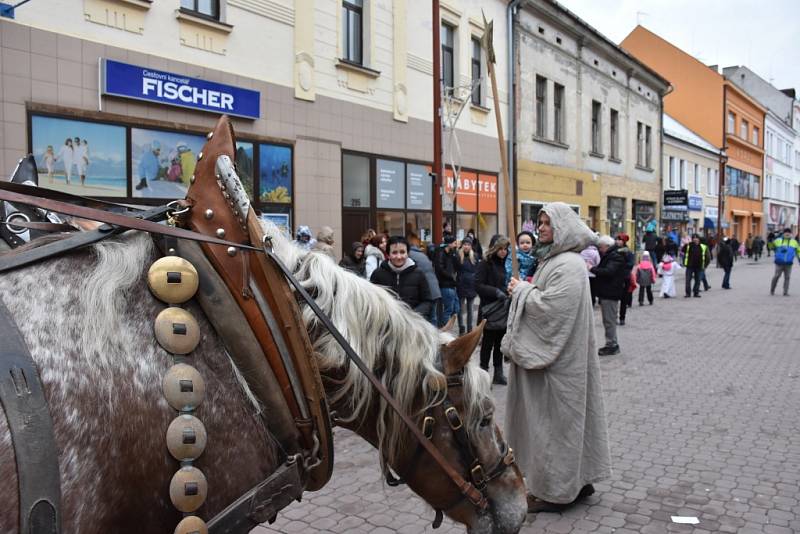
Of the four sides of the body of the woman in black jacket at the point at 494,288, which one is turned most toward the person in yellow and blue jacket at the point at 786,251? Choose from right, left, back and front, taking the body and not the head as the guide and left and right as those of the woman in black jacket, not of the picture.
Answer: left

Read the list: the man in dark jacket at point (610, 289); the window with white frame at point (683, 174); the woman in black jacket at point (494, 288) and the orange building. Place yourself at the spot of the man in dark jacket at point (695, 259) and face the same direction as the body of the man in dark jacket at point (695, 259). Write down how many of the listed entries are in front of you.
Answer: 2

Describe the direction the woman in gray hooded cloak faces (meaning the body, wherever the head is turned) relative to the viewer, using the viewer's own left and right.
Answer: facing to the left of the viewer

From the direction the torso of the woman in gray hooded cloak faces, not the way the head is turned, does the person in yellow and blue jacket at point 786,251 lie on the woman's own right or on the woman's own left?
on the woman's own right

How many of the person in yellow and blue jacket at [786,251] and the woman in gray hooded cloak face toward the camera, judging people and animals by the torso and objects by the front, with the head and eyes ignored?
1

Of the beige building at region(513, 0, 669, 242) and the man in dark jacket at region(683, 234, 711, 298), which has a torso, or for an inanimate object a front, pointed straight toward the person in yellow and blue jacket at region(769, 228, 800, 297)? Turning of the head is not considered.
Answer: the beige building

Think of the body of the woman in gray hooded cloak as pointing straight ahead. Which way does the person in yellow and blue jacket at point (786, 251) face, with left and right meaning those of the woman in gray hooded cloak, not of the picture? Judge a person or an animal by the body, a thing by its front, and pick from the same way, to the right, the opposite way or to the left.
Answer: to the left

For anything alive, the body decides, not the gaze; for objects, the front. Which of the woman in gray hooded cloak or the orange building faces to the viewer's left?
the woman in gray hooded cloak
